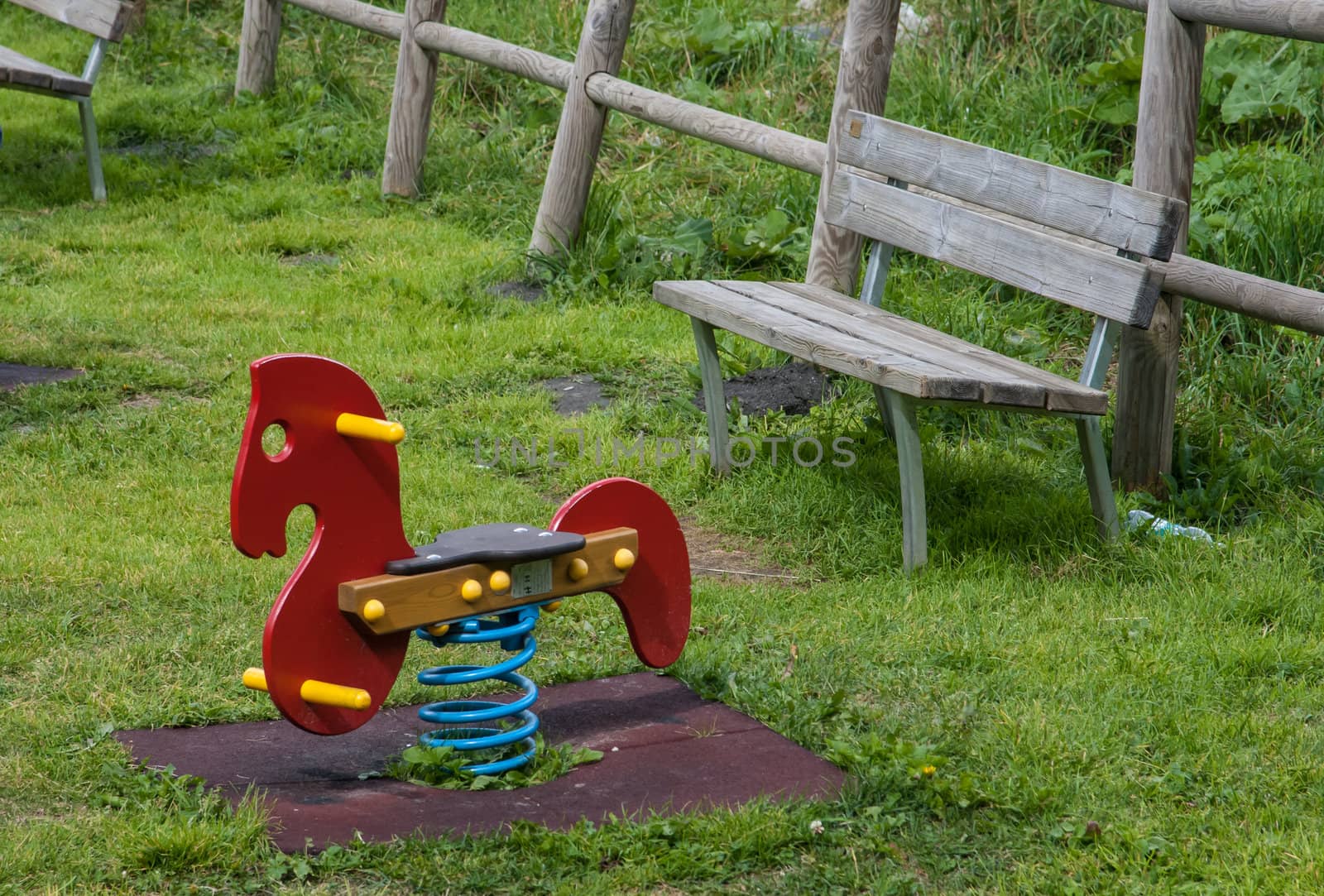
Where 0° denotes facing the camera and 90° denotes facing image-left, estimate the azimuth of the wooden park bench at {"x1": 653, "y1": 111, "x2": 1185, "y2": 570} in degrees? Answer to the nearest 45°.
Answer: approximately 45°

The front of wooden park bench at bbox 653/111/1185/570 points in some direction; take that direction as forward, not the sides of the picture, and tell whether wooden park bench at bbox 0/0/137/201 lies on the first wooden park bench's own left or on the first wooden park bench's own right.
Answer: on the first wooden park bench's own right

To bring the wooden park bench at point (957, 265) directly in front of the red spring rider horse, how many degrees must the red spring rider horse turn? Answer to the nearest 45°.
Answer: approximately 180°

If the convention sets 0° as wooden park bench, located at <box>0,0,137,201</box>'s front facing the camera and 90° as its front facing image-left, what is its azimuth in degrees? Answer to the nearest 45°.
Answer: approximately 45°

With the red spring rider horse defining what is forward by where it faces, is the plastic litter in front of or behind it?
behind

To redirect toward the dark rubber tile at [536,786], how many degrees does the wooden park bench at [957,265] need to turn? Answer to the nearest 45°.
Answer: approximately 45° to its left
